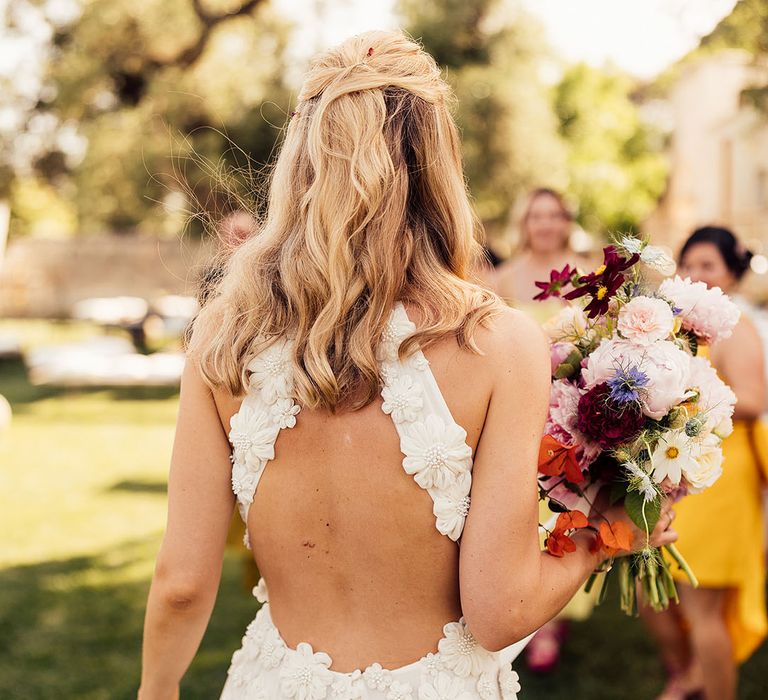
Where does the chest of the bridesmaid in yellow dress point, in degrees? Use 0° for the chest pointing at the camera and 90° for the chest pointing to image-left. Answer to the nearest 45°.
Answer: approximately 45°

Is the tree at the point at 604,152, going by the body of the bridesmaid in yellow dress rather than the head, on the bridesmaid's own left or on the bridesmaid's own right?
on the bridesmaid's own right

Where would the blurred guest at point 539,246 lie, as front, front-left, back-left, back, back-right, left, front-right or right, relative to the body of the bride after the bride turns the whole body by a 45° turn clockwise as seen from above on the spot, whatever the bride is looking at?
front-left

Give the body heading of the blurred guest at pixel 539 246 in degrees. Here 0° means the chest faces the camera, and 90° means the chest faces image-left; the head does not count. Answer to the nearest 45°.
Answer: approximately 0°

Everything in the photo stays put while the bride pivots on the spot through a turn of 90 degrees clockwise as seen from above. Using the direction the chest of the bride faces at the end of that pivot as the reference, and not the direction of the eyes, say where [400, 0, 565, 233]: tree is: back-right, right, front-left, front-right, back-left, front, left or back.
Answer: left

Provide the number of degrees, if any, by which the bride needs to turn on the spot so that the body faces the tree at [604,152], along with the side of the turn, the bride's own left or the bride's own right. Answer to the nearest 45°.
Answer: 0° — they already face it

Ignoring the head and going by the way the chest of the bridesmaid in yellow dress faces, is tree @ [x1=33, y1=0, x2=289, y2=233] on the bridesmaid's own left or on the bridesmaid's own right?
on the bridesmaid's own right

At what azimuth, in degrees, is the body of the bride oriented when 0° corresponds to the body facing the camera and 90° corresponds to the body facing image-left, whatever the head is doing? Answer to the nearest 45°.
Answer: approximately 180°

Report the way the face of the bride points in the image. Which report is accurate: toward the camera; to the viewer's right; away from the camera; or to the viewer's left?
away from the camera

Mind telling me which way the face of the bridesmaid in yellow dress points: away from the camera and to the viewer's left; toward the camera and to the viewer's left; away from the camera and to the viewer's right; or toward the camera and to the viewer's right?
toward the camera and to the viewer's left

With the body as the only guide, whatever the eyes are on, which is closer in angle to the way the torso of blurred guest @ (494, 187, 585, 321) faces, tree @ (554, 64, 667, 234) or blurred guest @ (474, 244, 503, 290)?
the blurred guest

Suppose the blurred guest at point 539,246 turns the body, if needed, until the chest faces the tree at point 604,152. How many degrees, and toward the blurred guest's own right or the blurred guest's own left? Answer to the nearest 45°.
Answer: approximately 180°

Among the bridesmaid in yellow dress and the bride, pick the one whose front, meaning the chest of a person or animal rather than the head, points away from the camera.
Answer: the bride

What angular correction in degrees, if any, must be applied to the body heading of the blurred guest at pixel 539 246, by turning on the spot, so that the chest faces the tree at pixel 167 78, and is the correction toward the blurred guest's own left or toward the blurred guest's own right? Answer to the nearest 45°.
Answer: approximately 135° to the blurred guest's own right

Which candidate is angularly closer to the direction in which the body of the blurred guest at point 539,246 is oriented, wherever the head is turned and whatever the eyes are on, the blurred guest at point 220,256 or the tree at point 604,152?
the blurred guest
